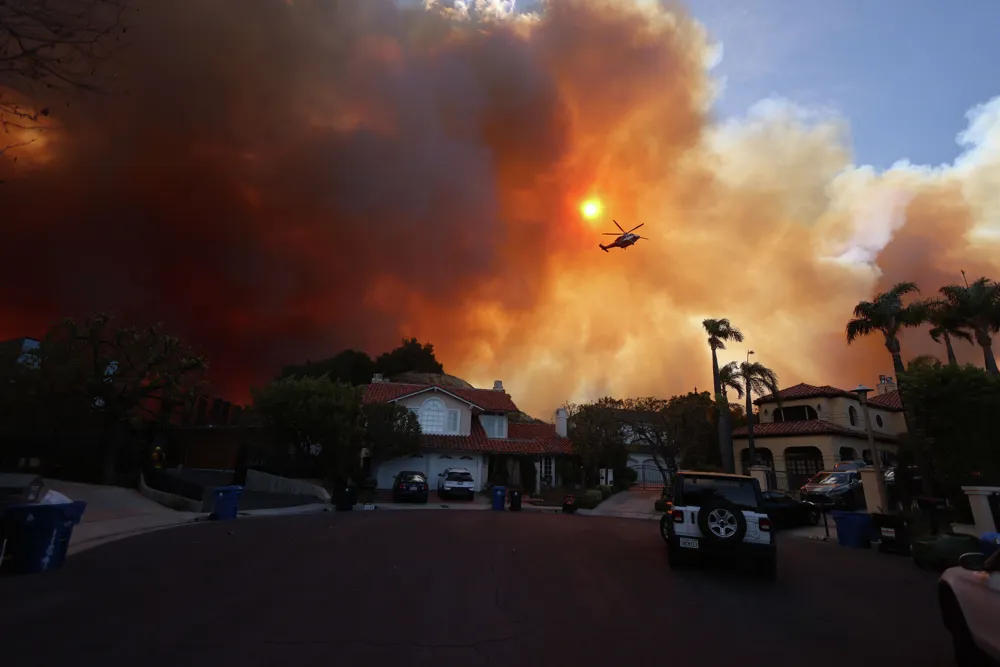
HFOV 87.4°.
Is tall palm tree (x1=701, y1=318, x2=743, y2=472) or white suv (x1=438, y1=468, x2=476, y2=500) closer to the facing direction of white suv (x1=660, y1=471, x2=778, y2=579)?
the tall palm tree

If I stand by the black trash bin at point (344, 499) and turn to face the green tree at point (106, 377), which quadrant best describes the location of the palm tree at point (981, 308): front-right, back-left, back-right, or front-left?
back-left

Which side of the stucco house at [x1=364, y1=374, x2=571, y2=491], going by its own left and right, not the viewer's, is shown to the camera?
front

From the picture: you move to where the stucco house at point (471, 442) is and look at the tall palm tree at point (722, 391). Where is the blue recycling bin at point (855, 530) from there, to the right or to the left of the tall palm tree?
right

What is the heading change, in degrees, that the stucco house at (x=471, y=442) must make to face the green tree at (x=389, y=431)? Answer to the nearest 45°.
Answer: approximately 45° to its right

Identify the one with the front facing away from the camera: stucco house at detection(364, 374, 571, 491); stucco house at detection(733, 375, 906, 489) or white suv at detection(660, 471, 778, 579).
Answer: the white suv

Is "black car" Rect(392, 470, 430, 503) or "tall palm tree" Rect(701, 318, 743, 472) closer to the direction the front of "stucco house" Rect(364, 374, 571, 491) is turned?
the black car

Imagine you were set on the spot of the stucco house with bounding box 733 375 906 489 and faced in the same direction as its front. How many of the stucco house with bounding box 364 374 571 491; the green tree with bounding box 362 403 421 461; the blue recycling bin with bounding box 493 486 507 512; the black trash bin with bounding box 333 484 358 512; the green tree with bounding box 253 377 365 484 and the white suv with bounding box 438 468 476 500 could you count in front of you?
6

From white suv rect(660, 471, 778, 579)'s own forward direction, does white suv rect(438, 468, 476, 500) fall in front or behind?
in front

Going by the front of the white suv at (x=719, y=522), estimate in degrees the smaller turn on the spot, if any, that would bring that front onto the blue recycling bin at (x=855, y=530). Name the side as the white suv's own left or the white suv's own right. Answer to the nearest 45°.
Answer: approximately 45° to the white suv's own right

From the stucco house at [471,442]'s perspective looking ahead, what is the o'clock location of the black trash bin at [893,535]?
The black trash bin is roughly at 11 o'clock from the stucco house.

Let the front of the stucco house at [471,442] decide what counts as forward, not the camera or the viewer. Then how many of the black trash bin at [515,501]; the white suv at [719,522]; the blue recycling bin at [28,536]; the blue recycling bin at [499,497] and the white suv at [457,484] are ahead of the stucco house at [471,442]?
5

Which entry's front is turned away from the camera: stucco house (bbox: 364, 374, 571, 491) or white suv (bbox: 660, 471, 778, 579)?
the white suv

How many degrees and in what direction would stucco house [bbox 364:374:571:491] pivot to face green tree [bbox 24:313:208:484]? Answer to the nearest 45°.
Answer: approximately 45° to its right

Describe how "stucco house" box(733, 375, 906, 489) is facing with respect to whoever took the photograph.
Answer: facing the viewer and to the left of the viewer

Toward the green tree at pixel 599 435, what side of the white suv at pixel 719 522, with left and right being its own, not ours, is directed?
front

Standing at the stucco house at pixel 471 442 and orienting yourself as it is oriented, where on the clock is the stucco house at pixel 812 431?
the stucco house at pixel 812 431 is roughly at 9 o'clock from the stucco house at pixel 471 442.

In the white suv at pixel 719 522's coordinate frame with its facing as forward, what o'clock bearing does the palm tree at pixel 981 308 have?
The palm tree is roughly at 1 o'clock from the white suv.

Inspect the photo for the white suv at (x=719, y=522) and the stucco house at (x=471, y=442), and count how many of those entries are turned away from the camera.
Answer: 1

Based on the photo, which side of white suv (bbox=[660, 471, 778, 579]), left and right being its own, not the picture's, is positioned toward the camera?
back
